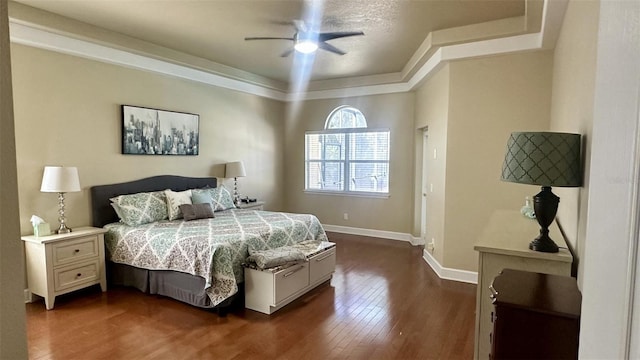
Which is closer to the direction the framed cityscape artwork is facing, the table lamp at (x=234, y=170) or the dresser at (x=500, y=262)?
the dresser

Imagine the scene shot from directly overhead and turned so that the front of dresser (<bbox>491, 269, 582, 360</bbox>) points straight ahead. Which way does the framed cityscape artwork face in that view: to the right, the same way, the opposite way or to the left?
the opposite way

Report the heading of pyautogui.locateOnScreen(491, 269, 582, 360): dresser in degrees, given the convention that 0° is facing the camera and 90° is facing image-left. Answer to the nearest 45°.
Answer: approximately 90°

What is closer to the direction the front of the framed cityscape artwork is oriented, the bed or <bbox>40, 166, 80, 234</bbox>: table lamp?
the bed

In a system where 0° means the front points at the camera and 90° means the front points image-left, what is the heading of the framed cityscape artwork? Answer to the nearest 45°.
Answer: approximately 315°

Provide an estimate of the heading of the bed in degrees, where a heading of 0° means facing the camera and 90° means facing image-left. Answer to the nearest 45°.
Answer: approximately 315°

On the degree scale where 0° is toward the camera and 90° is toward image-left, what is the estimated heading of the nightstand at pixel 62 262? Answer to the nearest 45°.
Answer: approximately 315°
